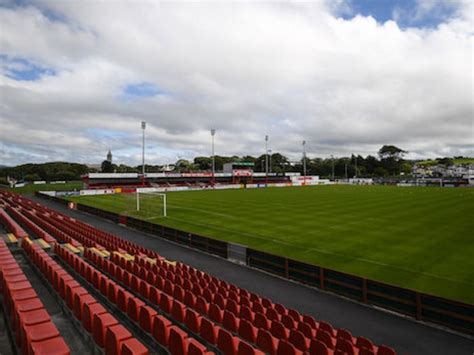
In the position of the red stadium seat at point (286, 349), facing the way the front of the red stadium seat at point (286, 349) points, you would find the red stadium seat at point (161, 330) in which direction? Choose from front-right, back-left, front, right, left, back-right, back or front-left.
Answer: back-left

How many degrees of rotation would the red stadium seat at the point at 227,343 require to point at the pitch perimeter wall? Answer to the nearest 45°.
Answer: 0° — it already faces it

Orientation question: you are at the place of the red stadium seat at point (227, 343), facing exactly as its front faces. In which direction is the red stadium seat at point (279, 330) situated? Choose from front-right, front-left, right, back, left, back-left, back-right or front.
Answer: front

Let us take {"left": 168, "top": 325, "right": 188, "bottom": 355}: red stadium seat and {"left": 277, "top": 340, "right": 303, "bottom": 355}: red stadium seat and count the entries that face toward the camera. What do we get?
0

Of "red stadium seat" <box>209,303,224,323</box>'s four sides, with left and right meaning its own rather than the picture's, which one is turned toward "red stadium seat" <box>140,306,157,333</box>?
back

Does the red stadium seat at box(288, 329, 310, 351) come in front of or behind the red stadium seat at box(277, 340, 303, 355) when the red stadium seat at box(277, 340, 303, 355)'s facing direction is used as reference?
in front

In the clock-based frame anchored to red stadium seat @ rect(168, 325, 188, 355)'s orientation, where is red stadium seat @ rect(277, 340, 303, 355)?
red stadium seat @ rect(277, 340, 303, 355) is roughly at 2 o'clock from red stadium seat @ rect(168, 325, 188, 355).

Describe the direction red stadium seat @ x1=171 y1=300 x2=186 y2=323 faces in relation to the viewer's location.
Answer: facing away from the viewer and to the right of the viewer

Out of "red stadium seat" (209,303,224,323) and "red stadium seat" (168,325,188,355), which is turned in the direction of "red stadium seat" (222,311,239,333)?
"red stadium seat" (168,325,188,355)

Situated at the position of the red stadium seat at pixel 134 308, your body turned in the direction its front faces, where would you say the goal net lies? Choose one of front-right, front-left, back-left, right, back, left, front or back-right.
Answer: front-left

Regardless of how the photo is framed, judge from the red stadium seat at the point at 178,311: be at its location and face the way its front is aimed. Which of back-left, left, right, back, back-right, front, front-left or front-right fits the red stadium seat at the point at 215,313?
front-right

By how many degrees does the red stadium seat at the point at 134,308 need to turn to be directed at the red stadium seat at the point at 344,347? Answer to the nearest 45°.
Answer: approximately 90° to its right

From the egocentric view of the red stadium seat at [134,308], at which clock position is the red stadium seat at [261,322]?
the red stadium seat at [261,322] is roughly at 2 o'clock from the red stadium seat at [134,308].

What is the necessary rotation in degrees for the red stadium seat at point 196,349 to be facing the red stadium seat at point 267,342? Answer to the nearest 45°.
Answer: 0° — it already faces it

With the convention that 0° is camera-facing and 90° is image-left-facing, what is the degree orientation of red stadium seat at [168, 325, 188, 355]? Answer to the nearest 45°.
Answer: approximately 225°

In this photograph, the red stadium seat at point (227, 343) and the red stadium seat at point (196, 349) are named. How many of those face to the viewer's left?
0

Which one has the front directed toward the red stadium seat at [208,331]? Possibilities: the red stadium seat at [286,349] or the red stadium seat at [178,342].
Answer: the red stadium seat at [178,342]

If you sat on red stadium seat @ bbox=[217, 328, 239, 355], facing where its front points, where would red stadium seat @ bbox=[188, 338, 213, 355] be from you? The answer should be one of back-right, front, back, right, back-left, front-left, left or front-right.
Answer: back

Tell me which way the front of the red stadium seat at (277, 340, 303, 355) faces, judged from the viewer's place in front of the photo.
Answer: facing away from the viewer and to the right of the viewer
